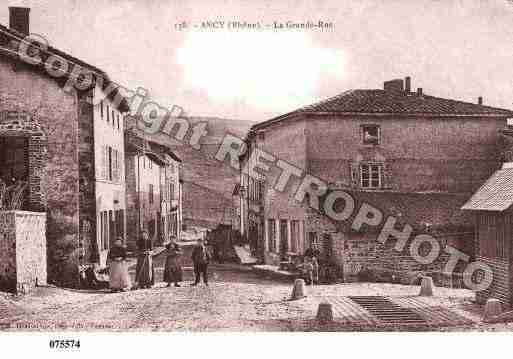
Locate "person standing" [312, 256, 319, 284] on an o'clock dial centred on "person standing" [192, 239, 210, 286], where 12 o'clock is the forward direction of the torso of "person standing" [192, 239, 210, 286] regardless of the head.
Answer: "person standing" [312, 256, 319, 284] is roughly at 9 o'clock from "person standing" [192, 239, 210, 286].

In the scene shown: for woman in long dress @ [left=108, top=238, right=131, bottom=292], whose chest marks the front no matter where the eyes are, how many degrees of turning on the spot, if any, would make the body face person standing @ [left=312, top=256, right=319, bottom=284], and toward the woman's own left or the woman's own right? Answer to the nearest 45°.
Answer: approximately 90° to the woman's own left

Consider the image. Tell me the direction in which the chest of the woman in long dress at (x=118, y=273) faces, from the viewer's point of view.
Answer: toward the camera

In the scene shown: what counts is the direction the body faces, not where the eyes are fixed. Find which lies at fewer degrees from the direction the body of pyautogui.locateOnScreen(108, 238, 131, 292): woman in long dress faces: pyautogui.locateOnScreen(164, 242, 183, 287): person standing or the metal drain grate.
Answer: the metal drain grate

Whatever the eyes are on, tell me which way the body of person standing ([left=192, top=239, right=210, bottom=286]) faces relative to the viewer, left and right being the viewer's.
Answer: facing the viewer

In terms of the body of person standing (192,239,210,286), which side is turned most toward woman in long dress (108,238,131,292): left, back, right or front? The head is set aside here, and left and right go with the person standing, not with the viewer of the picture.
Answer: right

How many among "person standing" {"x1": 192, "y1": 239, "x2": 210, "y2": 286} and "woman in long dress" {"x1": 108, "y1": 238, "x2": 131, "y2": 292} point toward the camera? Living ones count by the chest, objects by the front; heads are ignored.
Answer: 2

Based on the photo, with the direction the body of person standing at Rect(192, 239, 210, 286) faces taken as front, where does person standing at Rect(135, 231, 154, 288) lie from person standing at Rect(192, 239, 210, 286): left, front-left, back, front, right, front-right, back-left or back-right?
right

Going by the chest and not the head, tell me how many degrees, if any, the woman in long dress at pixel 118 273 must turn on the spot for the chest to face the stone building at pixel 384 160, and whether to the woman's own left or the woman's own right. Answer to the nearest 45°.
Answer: approximately 90° to the woman's own left
